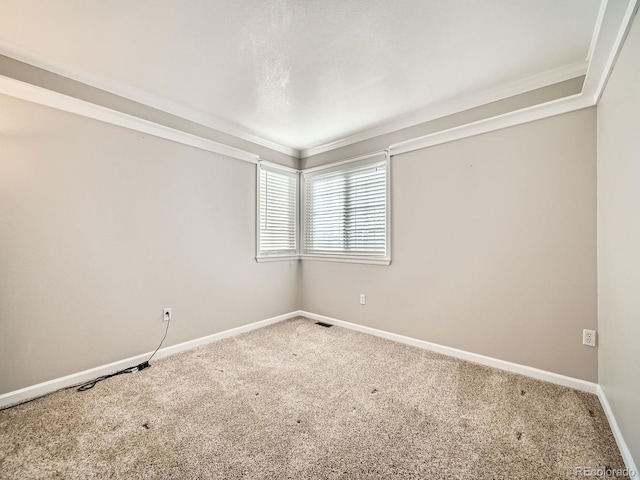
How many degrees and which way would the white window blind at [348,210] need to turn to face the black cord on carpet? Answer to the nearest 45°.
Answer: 0° — it already faces it

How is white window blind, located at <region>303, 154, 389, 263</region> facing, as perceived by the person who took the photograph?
facing the viewer and to the left of the viewer

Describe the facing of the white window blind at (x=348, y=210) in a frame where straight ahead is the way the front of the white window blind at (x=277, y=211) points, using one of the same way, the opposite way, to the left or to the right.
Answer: to the right

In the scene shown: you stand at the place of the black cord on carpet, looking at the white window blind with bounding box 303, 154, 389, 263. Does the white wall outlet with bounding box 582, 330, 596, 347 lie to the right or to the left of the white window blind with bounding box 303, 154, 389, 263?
right

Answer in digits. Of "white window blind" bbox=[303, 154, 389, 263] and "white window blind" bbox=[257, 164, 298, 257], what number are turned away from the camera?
0

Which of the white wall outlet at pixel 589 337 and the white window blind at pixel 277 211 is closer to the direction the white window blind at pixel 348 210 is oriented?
the white window blind

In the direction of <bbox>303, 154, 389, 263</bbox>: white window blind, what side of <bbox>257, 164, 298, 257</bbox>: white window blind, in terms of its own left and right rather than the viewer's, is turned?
front

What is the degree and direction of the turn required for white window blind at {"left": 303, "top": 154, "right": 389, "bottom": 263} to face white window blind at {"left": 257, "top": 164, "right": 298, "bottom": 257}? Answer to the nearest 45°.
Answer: approximately 45° to its right

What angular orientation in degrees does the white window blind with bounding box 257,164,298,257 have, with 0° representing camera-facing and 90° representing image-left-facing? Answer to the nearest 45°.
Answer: approximately 315°

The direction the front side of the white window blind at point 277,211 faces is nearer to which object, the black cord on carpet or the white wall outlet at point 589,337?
the white wall outlet

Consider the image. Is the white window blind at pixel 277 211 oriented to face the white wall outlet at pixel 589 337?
yes

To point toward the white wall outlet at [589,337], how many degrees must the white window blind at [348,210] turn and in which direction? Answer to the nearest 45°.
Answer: approximately 90° to its left

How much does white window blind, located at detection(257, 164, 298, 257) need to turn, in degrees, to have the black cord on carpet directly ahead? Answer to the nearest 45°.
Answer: approximately 90° to its right

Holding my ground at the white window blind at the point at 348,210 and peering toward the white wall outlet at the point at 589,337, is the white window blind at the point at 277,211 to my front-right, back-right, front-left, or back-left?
back-right

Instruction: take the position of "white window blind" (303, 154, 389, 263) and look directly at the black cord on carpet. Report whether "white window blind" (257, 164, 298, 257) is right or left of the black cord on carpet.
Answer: right

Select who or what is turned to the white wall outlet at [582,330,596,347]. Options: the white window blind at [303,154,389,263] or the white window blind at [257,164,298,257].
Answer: the white window blind at [257,164,298,257]
